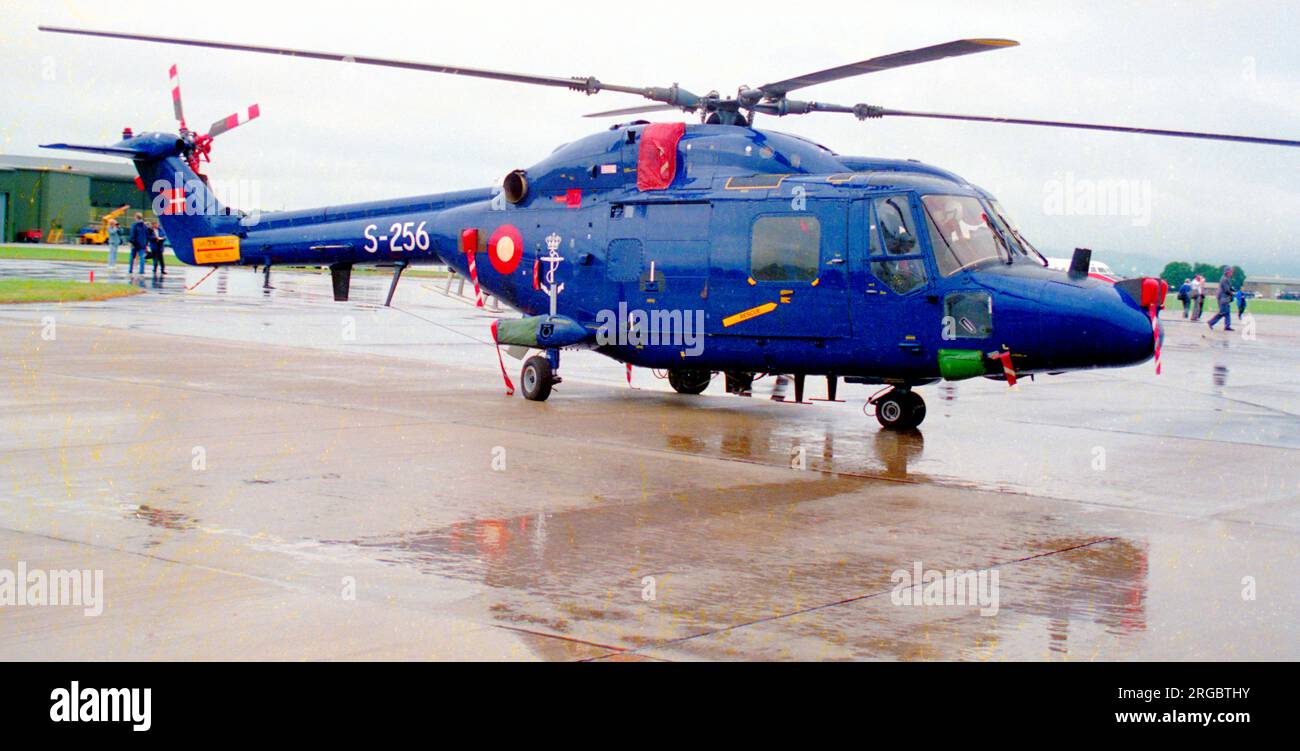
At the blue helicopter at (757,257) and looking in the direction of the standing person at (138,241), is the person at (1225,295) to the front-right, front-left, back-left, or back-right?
front-right

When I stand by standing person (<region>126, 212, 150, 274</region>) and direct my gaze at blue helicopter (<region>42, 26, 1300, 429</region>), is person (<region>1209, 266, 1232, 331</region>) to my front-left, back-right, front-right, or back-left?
front-left

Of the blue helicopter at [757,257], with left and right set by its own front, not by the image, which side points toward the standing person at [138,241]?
back

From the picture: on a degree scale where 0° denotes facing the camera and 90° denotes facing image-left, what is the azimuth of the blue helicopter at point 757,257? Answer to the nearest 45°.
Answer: approximately 315°

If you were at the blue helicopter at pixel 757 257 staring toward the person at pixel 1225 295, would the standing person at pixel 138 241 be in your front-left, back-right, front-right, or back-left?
front-left

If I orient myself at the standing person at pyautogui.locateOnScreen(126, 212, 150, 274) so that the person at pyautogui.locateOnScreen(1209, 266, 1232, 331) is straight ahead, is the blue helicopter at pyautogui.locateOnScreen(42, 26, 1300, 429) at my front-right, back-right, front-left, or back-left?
front-right
